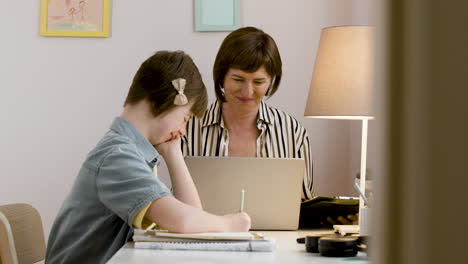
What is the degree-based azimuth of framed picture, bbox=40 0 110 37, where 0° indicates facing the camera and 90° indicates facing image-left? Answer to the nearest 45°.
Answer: approximately 0°

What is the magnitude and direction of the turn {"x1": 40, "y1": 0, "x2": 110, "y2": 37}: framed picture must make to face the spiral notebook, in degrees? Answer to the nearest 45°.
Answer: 0° — it already faces it

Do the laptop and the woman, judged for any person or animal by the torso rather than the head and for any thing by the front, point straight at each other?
yes

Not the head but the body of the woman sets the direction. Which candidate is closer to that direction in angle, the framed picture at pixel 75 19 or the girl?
the girl

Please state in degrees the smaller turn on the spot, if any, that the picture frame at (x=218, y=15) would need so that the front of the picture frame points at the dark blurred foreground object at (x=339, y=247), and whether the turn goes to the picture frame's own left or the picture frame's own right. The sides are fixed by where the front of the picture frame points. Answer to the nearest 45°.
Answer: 0° — it already faces it

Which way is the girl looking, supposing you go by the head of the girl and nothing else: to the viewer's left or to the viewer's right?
to the viewer's right

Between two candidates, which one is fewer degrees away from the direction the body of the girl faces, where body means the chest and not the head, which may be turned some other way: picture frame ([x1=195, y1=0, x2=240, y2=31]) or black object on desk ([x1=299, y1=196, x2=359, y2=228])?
the black object on desk

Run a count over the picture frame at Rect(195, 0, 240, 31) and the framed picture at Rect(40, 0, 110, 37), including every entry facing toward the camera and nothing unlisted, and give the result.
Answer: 2

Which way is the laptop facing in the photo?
away from the camera

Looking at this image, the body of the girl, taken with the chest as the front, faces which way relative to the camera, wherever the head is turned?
to the viewer's right

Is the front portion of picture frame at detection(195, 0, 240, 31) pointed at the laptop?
yes
